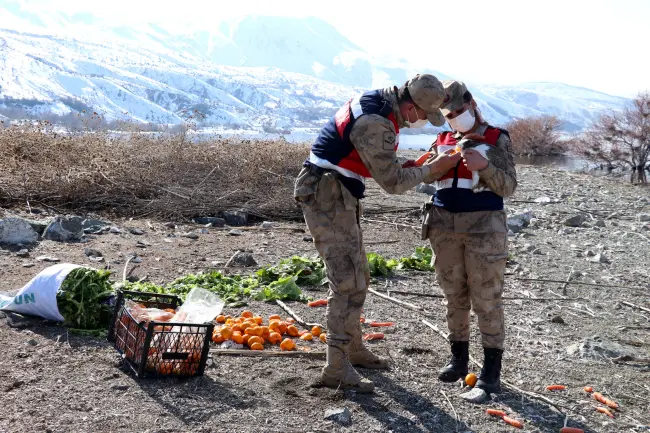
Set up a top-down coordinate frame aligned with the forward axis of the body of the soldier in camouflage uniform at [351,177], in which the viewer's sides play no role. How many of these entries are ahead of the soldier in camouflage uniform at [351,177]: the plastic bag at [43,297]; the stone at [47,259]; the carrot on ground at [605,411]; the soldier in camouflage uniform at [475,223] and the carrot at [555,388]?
3

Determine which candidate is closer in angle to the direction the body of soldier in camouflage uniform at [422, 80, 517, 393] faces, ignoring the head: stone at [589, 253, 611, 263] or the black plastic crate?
the black plastic crate

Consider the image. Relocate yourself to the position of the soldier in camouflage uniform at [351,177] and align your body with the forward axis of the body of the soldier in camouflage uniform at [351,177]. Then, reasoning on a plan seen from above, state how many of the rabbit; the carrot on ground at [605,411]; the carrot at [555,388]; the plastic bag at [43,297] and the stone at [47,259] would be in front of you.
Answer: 3

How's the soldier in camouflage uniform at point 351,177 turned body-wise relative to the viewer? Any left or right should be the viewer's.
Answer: facing to the right of the viewer
